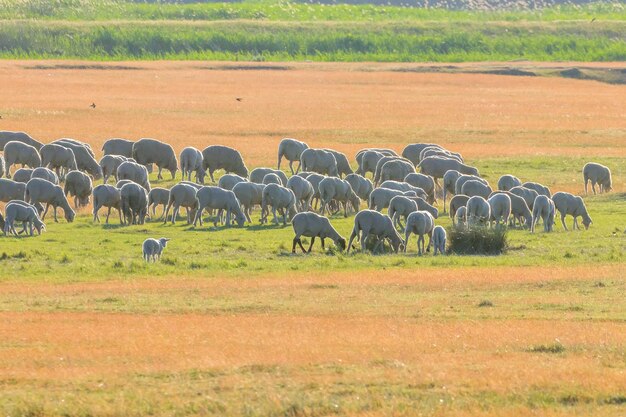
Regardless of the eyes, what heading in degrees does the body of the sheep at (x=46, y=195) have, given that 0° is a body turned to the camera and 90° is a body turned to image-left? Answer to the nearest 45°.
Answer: approximately 270°

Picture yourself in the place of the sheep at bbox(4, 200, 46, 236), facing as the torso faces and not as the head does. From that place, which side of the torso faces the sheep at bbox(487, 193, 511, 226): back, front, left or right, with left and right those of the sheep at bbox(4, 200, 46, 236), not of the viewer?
front

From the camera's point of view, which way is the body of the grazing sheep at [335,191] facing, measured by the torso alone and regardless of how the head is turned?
to the viewer's right

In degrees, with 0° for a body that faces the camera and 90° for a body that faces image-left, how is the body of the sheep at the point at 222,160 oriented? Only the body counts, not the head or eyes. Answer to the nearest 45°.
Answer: approximately 270°

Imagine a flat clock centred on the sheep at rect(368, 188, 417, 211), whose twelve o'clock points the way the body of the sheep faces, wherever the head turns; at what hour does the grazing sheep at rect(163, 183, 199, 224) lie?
The grazing sheep is roughly at 6 o'clock from the sheep.

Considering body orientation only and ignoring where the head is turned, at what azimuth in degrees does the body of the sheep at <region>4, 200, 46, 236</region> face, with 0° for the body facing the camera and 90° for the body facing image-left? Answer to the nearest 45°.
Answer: approximately 270°

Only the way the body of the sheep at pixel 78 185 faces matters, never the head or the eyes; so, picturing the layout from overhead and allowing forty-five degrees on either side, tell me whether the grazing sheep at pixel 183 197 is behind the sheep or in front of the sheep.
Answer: in front

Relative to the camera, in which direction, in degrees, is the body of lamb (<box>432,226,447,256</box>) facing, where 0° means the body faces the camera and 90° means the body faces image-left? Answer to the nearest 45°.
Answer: approximately 180°

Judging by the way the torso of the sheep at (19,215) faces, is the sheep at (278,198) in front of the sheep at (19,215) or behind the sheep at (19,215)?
in front

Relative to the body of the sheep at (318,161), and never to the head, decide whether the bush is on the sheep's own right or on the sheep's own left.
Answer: on the sheep's own right
